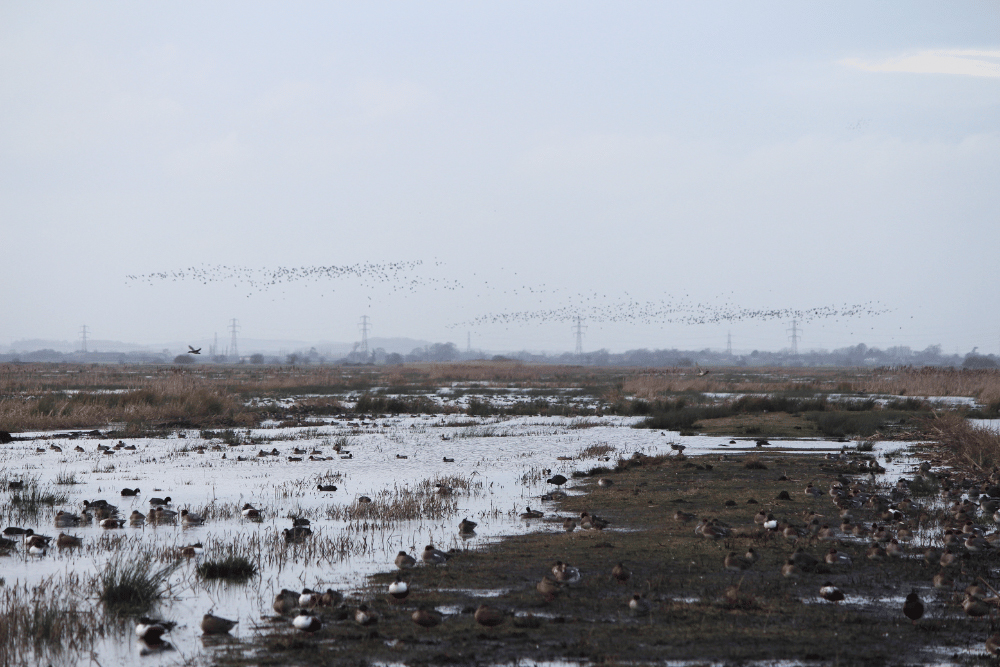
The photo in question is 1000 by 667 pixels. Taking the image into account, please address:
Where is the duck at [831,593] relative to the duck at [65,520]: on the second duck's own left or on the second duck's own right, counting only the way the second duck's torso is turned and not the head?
on the second duck's own left

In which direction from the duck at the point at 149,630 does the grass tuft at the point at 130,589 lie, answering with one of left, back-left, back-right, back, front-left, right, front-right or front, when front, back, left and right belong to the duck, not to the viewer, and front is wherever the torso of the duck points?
right

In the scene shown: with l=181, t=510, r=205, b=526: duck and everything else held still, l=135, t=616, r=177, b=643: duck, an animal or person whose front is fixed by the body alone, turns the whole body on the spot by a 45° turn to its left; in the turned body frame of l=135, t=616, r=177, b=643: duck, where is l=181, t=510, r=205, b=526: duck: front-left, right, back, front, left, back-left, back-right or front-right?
back-right

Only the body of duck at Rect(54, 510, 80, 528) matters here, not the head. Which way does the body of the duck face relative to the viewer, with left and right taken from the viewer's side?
facing to the left of the viewer

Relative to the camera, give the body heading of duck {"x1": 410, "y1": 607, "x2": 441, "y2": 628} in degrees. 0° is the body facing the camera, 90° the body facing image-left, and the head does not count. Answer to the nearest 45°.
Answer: approximately 90°

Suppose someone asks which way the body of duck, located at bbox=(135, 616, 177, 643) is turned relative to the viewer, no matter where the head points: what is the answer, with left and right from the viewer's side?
facing to the left of the viewer
